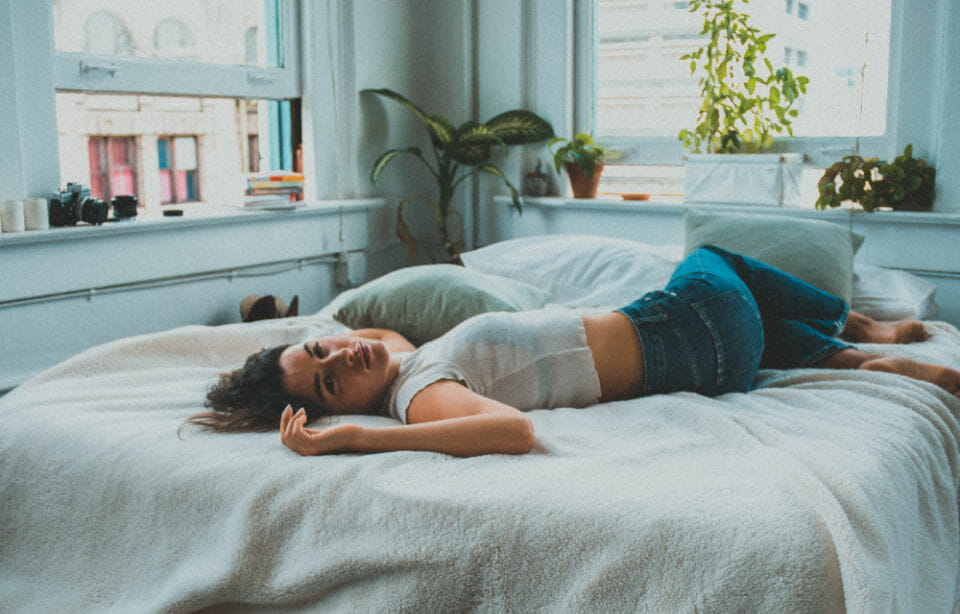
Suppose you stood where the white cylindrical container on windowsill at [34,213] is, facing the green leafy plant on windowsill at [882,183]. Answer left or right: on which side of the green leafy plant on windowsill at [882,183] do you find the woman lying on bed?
right

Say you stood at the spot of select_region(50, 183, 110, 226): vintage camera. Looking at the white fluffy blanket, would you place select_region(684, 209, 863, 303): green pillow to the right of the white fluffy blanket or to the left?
left

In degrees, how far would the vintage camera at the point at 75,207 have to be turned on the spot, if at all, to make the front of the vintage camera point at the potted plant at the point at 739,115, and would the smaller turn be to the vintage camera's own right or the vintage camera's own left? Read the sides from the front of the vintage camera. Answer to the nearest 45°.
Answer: approximately 45° to the vintage camera's own left

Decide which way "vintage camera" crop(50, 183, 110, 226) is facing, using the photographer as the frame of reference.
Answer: facing the viewer and to the right of the viewer
